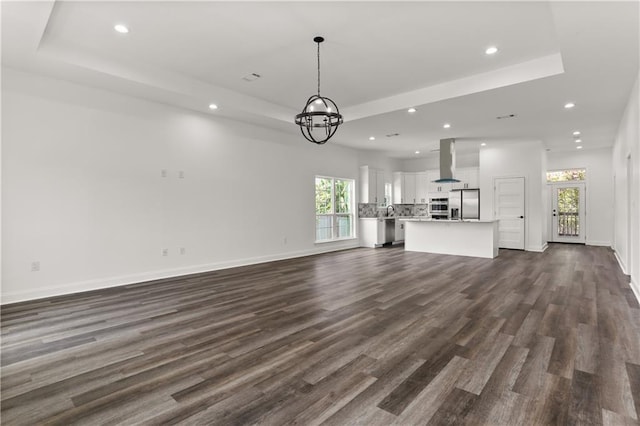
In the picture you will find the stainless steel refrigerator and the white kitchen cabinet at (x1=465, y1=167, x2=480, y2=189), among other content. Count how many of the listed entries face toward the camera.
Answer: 2

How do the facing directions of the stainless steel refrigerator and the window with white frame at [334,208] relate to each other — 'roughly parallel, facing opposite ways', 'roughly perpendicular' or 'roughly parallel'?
roughly perpendicular

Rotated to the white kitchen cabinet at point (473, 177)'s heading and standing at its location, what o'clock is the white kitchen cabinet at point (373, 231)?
the white kitchen cabinet at point (373, 231) is roughly at 2 o'clock from the white kitchen cabinet at point (473, 177).

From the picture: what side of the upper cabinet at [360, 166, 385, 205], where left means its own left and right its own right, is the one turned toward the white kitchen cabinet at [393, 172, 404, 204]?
left

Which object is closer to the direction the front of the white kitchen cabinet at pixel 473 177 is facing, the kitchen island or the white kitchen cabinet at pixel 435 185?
the kitchen island
